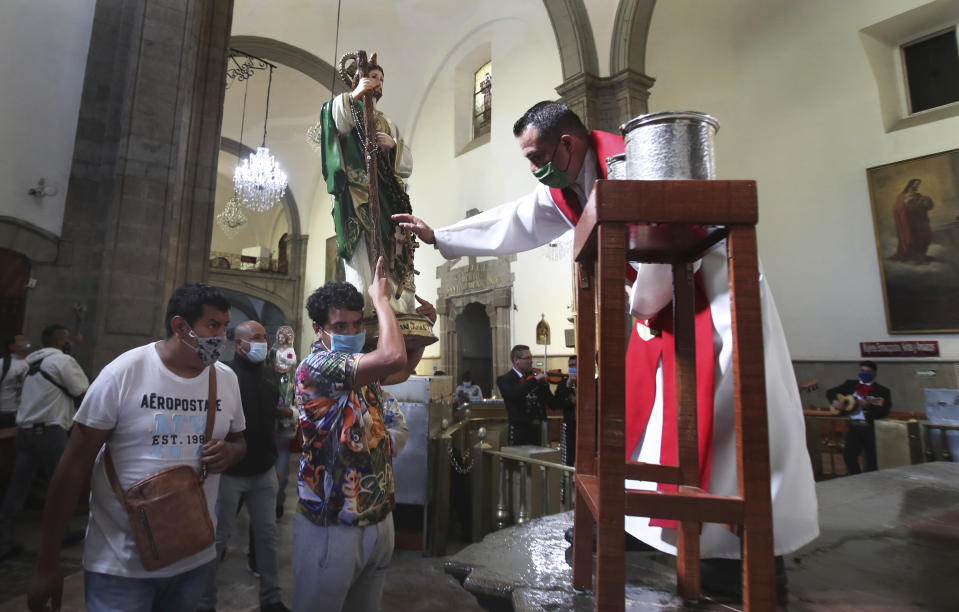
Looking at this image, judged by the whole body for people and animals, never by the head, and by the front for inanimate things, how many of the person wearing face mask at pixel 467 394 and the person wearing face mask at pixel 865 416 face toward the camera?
2

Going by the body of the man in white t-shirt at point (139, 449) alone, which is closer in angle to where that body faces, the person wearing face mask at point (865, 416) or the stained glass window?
the person wearing face mask

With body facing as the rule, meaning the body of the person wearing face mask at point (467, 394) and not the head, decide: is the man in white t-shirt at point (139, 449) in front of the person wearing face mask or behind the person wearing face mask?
in front

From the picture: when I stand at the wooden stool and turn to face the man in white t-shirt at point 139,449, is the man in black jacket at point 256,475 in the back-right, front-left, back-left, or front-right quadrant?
front-right

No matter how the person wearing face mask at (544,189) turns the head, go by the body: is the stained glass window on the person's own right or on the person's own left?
on the person's own right

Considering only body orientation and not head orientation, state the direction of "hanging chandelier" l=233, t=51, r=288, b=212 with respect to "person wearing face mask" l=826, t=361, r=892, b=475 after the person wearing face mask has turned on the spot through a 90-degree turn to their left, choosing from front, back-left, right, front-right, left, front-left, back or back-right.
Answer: back

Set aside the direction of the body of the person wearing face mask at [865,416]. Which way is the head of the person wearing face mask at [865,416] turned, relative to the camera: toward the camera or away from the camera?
toward the camera

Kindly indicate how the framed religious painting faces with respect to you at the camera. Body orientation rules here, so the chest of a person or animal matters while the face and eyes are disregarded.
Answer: facing the viewer and to the left of the viewer

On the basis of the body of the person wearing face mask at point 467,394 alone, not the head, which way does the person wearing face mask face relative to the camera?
toward the camera

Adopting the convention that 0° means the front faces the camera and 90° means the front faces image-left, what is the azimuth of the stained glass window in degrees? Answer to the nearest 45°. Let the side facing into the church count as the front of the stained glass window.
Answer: approximately 45°

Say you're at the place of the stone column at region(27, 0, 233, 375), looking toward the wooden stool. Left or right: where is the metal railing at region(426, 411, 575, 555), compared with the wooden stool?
left

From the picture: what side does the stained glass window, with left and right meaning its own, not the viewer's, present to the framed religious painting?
left

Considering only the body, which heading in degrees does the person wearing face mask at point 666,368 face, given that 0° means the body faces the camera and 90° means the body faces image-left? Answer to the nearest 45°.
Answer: approximately 45°

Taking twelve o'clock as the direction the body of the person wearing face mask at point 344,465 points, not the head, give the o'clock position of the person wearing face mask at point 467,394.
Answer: the person wearing face mask at point 467,394 is roughly at 8 o'clock from the person wearing face mask at point 344,465.

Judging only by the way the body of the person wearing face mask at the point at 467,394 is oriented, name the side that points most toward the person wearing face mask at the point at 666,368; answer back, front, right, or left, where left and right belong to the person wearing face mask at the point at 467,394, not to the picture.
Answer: front

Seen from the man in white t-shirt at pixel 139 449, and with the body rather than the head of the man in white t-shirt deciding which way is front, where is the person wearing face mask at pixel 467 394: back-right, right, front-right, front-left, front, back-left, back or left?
left

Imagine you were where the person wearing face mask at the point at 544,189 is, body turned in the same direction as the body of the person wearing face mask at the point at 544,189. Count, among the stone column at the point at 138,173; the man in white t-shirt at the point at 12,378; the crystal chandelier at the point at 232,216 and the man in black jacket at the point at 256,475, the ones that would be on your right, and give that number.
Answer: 4
